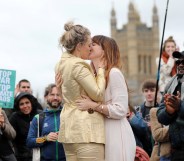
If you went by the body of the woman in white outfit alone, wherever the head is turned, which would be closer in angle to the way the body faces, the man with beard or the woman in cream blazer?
the woman in cream blazer

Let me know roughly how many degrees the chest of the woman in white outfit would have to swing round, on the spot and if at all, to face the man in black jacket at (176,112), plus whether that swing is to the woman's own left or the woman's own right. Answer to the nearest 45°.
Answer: approximately 180°

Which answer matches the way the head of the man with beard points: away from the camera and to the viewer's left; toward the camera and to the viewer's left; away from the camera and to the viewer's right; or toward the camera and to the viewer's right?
toward the camera and to the viewer's right

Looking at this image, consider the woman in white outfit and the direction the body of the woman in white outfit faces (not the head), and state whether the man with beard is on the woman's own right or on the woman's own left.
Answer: on the woman's own right

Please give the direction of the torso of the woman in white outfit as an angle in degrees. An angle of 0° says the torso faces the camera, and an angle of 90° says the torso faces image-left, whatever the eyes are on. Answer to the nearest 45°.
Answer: approximately 90°

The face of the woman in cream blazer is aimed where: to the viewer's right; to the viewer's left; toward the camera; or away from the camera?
to the viewer's right

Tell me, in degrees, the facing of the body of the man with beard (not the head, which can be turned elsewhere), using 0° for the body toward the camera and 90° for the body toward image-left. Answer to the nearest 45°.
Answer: approximately 315°

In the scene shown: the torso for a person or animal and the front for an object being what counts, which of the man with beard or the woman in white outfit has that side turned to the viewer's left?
the woman in white outfit

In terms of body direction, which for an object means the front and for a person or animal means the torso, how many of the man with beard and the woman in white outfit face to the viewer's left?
1
